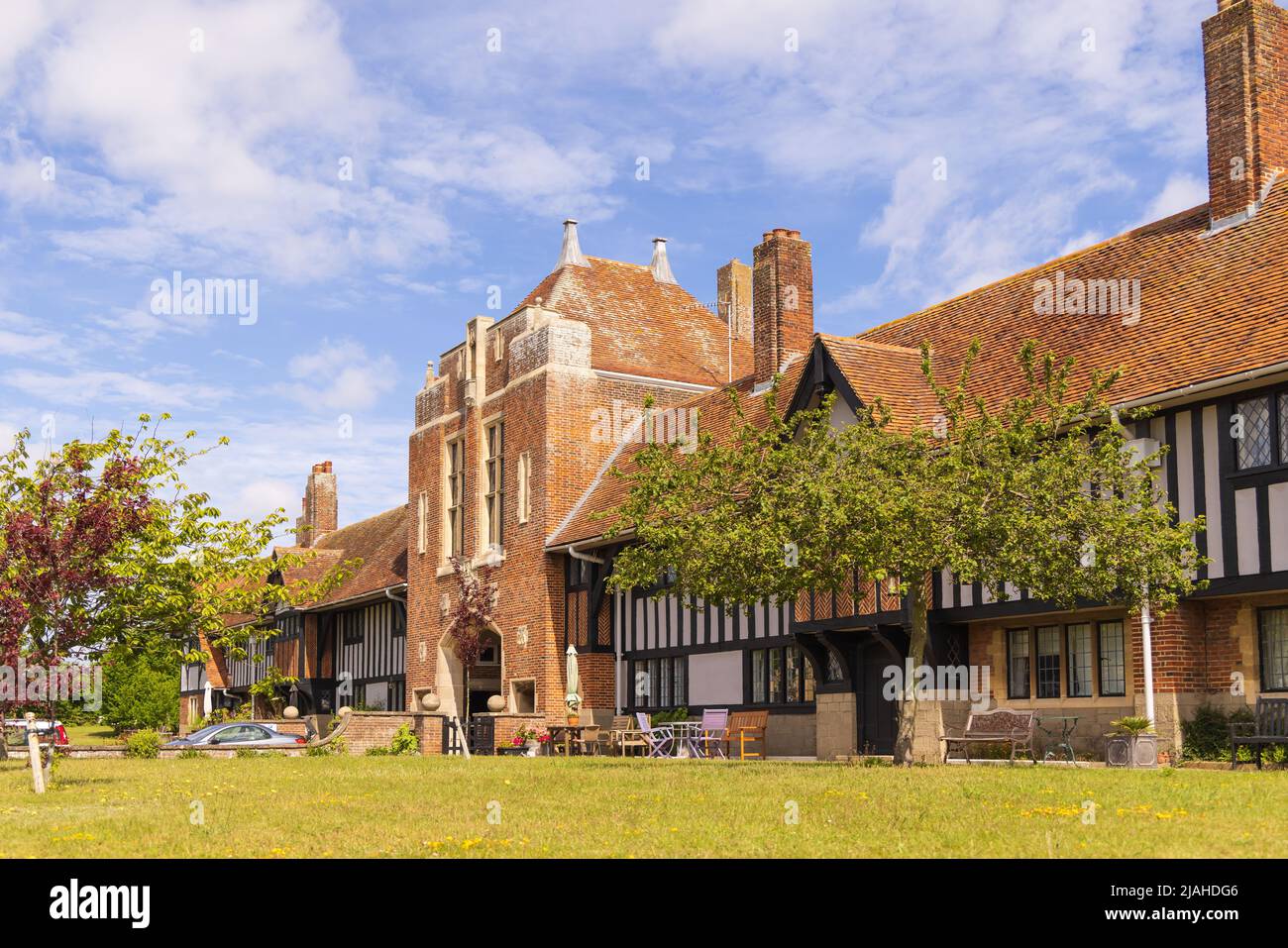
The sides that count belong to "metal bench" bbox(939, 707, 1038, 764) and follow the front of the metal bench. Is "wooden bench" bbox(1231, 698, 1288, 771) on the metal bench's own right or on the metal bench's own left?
on the metal bench's own left

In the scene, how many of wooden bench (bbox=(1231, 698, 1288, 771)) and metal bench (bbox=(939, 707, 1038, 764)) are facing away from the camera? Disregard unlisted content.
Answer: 0

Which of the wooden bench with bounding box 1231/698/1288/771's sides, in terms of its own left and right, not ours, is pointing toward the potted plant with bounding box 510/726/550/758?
right

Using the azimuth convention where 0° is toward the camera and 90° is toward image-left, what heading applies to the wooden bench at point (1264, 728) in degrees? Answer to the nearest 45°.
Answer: approximately 45°

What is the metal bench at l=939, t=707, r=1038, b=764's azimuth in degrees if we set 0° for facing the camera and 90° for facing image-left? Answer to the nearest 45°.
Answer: approximately 45°

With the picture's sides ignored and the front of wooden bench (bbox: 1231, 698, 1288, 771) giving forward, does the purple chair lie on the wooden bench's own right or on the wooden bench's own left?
on the wooden bench's own right

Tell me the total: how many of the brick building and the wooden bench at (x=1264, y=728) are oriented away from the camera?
0
